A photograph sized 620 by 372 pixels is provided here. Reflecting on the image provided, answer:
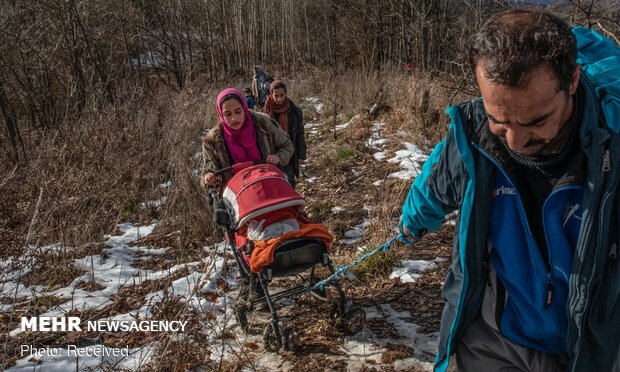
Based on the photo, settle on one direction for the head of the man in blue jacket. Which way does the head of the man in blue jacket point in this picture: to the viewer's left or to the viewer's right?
to the viewer's left

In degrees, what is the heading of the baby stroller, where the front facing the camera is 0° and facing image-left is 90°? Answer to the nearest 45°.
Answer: approximately 315°

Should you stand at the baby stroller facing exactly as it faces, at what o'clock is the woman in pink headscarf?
The woman in pink headscarf is roughly at 7 o'clock from the baby stroller.

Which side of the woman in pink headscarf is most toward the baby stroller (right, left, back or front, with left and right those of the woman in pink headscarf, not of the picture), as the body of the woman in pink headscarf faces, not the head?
front

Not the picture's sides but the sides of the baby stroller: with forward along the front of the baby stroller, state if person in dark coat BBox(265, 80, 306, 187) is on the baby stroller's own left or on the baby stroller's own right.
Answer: on the baby stroller's own left

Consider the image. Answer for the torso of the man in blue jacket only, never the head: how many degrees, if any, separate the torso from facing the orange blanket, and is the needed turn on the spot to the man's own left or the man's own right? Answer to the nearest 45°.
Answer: approximately 135° to the man's own right

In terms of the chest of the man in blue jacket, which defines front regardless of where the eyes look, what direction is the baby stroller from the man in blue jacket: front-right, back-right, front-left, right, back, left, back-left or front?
back-right

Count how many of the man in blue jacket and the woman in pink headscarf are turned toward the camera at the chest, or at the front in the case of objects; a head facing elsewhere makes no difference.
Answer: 2
